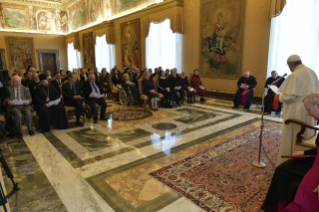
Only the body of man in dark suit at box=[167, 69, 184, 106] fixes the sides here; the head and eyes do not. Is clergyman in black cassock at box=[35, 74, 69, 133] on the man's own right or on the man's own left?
on the man's own right

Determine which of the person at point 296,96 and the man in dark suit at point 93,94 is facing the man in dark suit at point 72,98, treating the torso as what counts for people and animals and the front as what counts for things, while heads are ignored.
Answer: the person

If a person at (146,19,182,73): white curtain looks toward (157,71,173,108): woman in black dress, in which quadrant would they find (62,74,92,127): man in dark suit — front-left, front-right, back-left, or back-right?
front-right

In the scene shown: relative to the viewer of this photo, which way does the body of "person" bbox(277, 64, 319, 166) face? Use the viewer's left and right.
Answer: facing to the left of the viewer

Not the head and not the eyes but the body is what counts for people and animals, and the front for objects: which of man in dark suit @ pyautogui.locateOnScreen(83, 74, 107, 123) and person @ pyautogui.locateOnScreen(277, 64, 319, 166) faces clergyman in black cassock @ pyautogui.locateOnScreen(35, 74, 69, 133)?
the person

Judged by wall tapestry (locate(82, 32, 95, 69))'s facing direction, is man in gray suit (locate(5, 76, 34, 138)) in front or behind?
in front

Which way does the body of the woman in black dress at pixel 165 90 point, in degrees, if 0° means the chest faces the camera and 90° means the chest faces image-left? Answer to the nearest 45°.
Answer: approximately 315°

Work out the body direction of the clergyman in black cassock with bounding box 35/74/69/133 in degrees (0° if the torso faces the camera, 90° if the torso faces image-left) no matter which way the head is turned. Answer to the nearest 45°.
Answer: approximately 315°

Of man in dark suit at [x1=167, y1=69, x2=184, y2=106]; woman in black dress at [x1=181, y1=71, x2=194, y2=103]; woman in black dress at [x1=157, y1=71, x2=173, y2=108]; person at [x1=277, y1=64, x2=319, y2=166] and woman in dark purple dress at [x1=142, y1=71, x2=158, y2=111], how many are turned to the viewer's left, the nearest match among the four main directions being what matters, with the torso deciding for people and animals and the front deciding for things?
1

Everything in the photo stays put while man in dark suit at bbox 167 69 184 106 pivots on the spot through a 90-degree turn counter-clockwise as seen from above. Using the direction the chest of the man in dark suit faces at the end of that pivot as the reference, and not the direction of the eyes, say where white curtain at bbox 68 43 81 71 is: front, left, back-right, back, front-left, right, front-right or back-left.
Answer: left

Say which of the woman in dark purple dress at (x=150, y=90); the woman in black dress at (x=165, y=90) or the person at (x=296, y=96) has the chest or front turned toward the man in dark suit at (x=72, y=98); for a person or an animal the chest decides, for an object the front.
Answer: the person

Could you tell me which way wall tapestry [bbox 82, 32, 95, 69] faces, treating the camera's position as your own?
facing the viewer and to the left of the viewer

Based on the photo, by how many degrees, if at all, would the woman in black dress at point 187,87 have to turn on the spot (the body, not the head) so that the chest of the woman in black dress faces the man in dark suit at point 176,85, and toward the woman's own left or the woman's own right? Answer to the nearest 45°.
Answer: approximately 90° to the woman's own right

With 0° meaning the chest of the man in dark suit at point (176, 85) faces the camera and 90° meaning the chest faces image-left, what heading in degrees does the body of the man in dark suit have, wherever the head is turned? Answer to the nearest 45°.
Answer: approximately 315°

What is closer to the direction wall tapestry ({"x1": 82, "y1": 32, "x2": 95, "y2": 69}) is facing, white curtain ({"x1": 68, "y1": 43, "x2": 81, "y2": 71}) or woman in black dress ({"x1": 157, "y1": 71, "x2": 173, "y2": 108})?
the woman in black dress

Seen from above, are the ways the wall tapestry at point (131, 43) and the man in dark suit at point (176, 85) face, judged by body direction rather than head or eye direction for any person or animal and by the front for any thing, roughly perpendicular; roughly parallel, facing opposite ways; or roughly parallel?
roughly perpendicular
